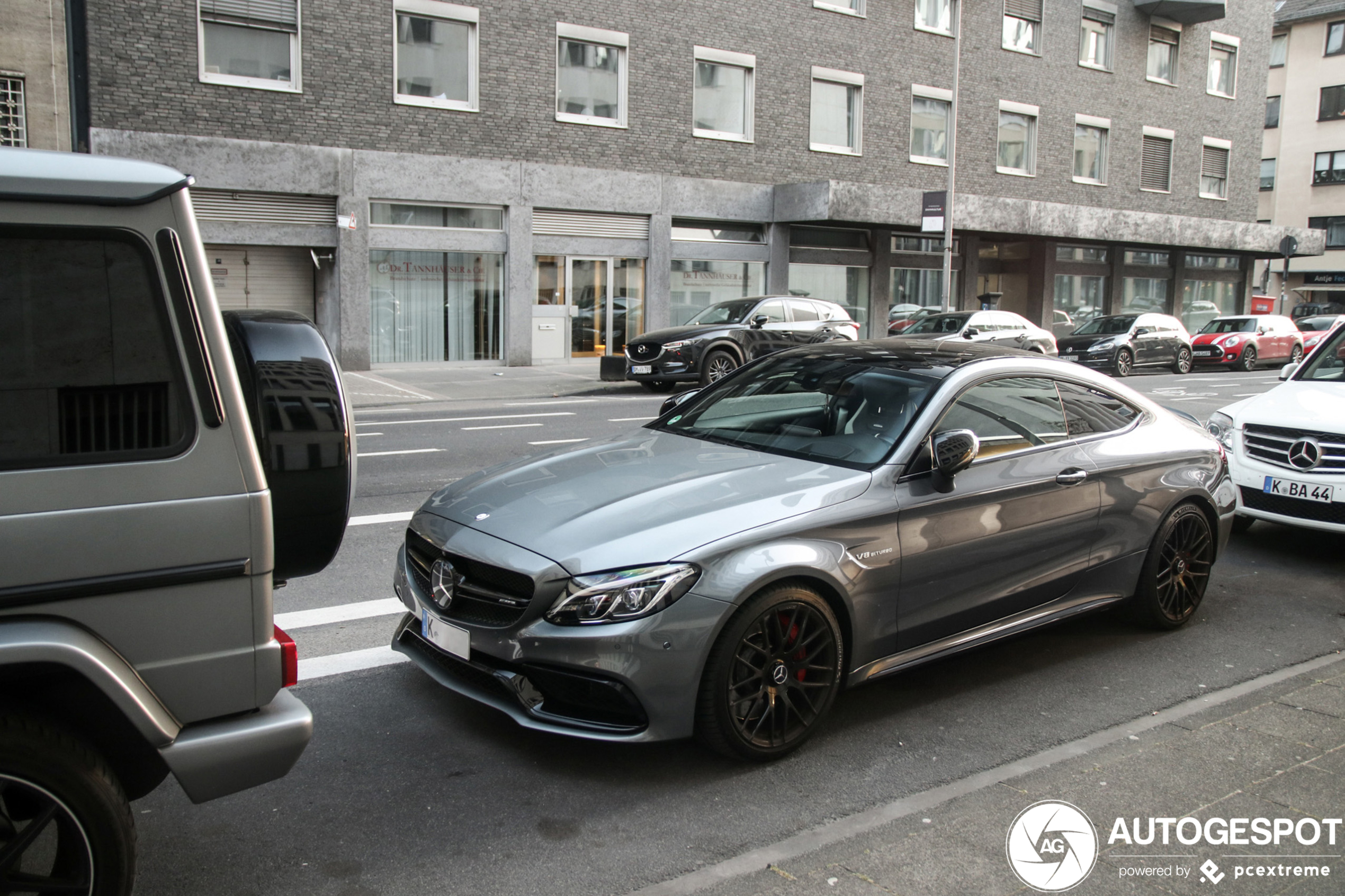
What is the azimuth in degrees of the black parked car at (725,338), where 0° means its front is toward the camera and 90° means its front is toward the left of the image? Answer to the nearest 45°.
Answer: approximately 45°

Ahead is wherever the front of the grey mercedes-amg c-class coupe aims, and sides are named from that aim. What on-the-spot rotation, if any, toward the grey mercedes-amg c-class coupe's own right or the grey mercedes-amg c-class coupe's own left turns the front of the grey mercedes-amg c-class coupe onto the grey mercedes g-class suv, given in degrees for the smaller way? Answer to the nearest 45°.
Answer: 0° — it already faces it

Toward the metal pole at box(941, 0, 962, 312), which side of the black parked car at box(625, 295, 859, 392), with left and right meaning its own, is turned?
back

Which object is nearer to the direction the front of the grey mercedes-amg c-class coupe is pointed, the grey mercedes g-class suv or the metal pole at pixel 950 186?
the grey mercedes g-class suv

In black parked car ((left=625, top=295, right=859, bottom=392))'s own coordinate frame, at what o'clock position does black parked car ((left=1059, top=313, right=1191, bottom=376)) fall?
black parked car ((left=1059, top=313, right=1191, bottom=376)) is roughly at 6 o'clock from black parked car ((left=625, top=295, right=859, bottom=392)).

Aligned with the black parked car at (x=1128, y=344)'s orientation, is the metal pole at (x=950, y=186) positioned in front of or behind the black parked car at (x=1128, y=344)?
in front

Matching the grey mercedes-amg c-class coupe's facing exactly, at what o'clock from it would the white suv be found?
The white suv is roughly at 6 o'clock from the grey mercedes-amg c-class coupe.

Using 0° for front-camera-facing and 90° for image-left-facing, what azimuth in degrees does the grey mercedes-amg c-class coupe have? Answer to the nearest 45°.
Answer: approximately 45°

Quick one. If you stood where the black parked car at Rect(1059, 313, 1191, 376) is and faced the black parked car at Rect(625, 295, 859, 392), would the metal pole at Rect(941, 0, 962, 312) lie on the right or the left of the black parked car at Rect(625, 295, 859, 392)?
right
